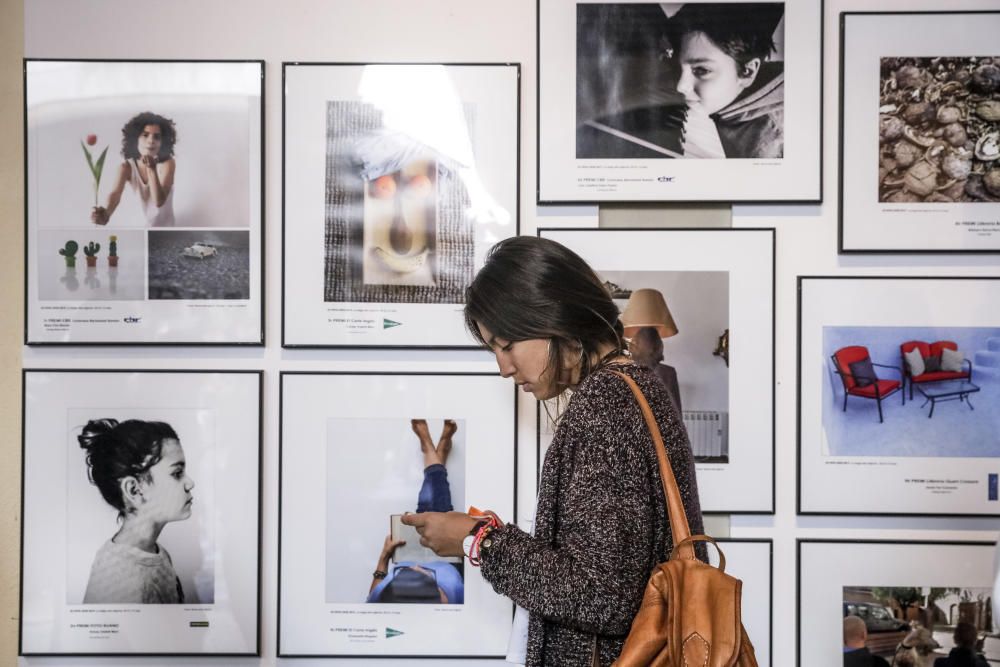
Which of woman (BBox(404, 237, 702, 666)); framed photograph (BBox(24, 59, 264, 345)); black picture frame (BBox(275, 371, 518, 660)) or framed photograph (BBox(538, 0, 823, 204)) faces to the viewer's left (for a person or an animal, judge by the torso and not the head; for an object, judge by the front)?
the woman

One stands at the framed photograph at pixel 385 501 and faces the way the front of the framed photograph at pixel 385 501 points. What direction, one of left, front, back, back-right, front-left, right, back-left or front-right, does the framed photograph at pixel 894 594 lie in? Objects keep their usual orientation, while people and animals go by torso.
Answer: left

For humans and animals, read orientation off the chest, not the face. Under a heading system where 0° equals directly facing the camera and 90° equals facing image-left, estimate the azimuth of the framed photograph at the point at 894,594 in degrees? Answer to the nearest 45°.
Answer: approximately 0°

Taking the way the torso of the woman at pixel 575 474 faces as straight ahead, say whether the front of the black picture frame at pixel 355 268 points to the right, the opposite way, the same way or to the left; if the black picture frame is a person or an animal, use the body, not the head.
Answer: to the left

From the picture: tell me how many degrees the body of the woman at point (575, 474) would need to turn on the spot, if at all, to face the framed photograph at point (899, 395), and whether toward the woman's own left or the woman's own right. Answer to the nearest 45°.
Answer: approximately 135° to the woman's own right

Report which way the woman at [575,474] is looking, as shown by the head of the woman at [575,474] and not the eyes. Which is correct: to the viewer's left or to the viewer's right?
to the viewer's left

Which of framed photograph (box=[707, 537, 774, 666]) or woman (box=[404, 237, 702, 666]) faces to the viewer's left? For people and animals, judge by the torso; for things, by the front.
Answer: the woman

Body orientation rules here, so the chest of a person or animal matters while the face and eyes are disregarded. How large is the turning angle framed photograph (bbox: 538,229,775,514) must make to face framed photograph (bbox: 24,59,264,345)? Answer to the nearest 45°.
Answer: approximately 90° to its right

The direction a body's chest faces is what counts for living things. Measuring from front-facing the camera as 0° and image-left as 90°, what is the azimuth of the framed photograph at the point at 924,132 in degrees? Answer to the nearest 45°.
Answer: approximately 0°

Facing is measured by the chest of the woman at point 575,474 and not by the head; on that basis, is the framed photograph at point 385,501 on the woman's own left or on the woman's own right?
on the woman's own right
